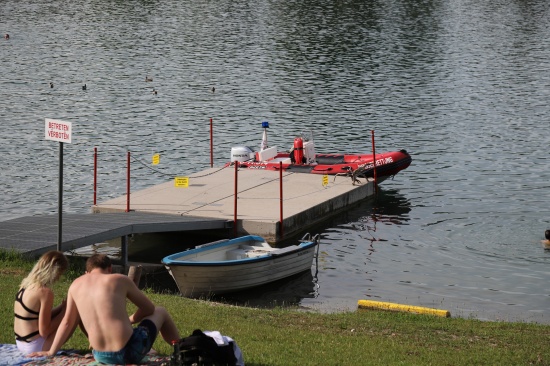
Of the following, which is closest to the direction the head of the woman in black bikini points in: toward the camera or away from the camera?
away from the camera

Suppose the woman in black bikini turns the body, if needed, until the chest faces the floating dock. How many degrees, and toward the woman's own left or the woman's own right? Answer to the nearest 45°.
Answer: approximately 45° to the woman's own left

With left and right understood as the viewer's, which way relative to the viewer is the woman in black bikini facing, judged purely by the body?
facing away from the viewer and to the right of the viewer

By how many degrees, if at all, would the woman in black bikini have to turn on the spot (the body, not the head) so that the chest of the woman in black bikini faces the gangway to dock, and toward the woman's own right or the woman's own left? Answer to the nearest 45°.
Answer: approximately 45° to the woman's own left

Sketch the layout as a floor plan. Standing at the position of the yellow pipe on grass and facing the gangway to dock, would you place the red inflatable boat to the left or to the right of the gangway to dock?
right
